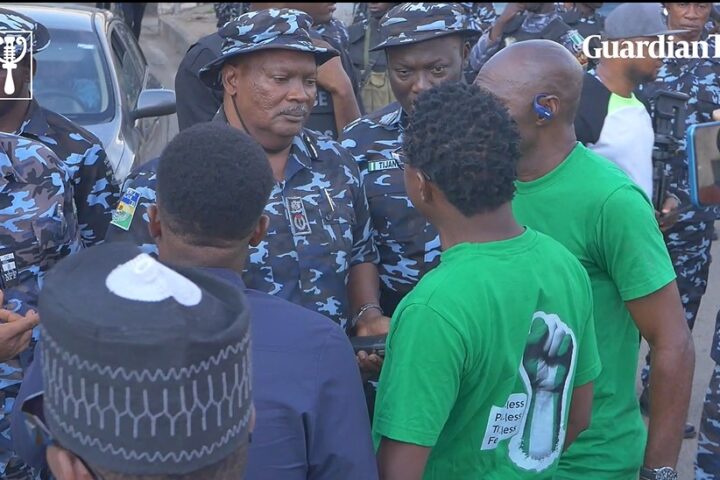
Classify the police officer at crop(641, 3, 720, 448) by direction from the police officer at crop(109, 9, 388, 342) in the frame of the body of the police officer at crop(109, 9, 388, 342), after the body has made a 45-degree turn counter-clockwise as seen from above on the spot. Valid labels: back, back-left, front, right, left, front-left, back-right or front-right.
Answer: front-left

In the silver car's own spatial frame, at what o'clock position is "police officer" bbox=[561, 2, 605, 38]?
The police officer is roughly at 7 o'clock from the silver car.

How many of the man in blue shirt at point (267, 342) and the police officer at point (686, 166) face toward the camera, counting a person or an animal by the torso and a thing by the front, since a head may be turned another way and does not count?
1

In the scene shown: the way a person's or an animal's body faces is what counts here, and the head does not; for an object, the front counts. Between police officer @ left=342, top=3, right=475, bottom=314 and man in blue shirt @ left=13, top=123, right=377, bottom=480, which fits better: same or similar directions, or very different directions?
very different directions

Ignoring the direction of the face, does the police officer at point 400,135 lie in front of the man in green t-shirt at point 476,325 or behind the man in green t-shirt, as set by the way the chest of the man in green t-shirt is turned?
in front

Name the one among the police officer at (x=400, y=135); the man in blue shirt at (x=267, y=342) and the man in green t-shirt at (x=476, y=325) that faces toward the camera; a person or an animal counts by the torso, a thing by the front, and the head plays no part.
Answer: the police officer

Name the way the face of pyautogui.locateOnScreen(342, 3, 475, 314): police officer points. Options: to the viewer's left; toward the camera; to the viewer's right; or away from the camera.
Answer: toward the camera

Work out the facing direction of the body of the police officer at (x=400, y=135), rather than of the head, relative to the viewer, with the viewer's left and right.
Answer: facing the viewer

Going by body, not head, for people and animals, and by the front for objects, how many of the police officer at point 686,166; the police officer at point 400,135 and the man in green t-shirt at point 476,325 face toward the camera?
2

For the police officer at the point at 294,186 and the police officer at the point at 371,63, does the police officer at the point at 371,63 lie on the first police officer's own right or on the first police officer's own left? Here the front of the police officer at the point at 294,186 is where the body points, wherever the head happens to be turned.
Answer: on the first police officer's own left

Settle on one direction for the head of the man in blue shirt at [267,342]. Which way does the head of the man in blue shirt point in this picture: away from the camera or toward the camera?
away from the camera

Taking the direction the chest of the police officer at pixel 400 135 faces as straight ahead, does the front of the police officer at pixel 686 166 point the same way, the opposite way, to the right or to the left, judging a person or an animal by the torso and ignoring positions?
the same way

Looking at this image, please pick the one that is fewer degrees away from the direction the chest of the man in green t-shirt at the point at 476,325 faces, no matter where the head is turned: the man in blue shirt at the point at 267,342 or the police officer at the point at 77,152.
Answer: the police officer

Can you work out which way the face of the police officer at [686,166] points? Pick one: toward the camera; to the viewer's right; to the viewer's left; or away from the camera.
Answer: toward the camera

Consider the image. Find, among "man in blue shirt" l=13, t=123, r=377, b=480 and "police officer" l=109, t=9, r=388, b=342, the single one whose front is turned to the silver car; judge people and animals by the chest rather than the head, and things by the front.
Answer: the man in blue shirt

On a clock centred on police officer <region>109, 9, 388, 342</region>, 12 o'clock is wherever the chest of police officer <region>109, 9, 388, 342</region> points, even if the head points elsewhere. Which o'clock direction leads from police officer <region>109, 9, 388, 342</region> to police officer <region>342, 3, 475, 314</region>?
police officer <region>342, 3, 475, 314</region> is roughly at 9 o'clock from police officer <region>109, 9, 388, 342</region>.

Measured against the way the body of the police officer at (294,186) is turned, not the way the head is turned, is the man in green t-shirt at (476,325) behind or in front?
in front

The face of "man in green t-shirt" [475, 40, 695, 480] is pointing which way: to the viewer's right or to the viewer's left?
to the viewer's left

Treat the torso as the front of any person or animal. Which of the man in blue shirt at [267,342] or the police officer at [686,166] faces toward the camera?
the police officer

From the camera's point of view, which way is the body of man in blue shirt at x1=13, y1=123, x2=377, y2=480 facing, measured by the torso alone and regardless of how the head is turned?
away from the camera

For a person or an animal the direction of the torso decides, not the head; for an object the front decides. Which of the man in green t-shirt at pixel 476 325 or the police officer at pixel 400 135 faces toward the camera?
the police officer
